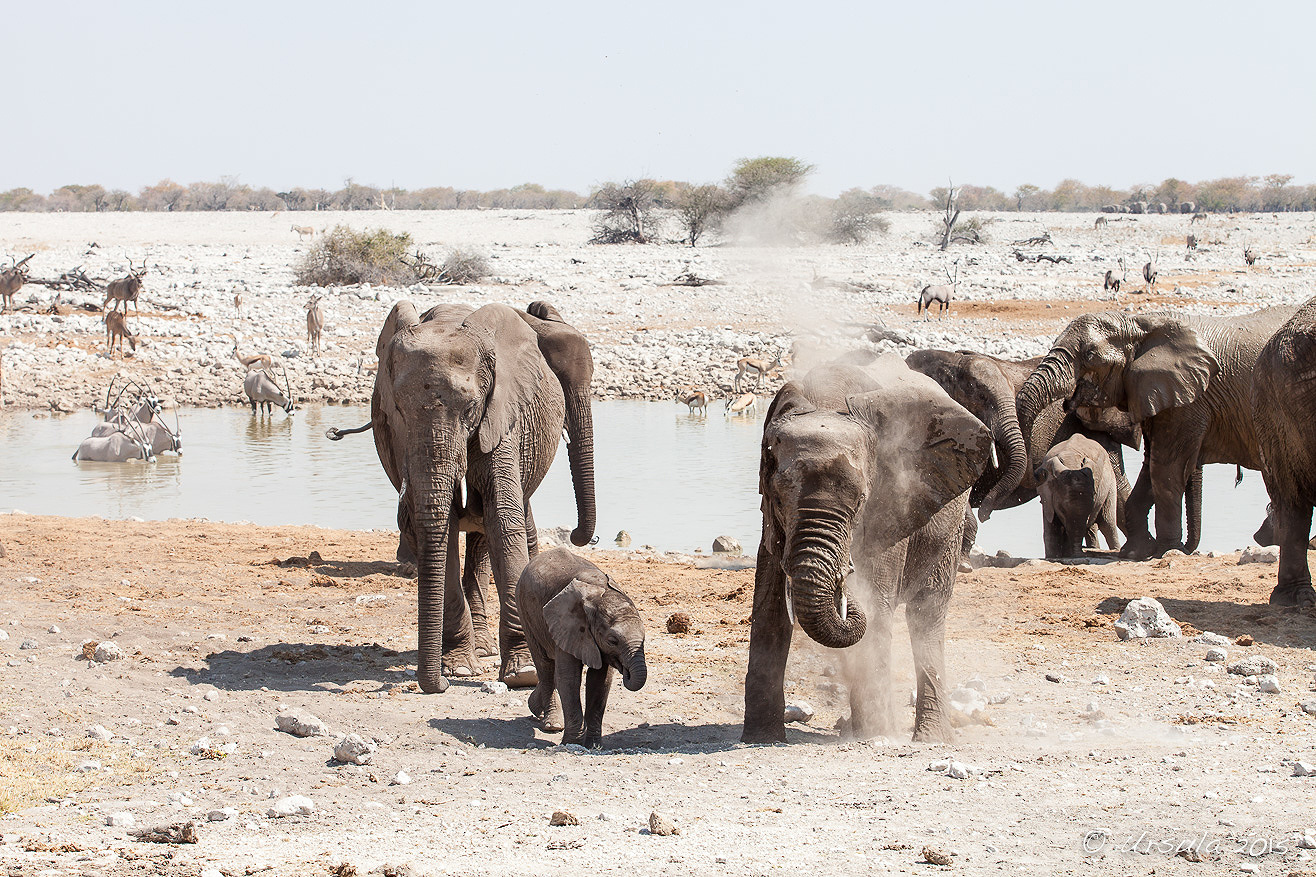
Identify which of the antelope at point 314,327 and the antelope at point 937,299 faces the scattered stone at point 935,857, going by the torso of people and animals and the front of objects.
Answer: the antelope at point 314,327

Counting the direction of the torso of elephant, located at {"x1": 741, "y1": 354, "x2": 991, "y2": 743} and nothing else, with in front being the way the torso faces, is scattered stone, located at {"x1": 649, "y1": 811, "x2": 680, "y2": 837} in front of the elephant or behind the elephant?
in front

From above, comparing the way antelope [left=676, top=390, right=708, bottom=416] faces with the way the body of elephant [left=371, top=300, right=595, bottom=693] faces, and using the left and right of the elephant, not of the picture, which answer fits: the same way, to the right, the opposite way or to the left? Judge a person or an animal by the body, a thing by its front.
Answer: to the right

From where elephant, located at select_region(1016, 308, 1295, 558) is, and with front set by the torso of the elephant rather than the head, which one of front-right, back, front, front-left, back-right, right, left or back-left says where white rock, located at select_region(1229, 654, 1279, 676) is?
left

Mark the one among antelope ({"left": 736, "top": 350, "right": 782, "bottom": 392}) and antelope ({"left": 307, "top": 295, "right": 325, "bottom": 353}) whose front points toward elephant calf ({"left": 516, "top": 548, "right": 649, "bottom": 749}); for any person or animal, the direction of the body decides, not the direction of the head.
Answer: antelope ({"left": 307, "top": 295, "right": 325, "bottom": 353})

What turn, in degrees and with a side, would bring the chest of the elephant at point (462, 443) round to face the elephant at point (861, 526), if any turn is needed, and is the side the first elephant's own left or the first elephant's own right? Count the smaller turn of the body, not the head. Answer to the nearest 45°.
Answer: approximately 45° to the first elephant's own left

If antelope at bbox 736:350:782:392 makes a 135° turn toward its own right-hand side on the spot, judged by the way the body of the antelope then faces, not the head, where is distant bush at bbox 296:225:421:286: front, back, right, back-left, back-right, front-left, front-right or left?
right

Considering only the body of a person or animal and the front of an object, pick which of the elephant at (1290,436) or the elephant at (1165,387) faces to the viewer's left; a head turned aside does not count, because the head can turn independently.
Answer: the elephant at (1165,387)

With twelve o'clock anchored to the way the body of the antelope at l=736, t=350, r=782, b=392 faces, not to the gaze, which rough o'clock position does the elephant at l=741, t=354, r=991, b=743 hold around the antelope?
The elephant is roughly at 3 o'clock from the antelope.

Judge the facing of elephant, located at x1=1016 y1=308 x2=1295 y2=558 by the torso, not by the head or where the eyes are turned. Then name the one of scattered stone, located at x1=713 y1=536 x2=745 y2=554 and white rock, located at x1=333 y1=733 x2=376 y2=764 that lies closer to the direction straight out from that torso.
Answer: the scattered stone

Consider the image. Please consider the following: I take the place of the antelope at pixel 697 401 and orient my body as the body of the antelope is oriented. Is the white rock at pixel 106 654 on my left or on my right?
on my left
